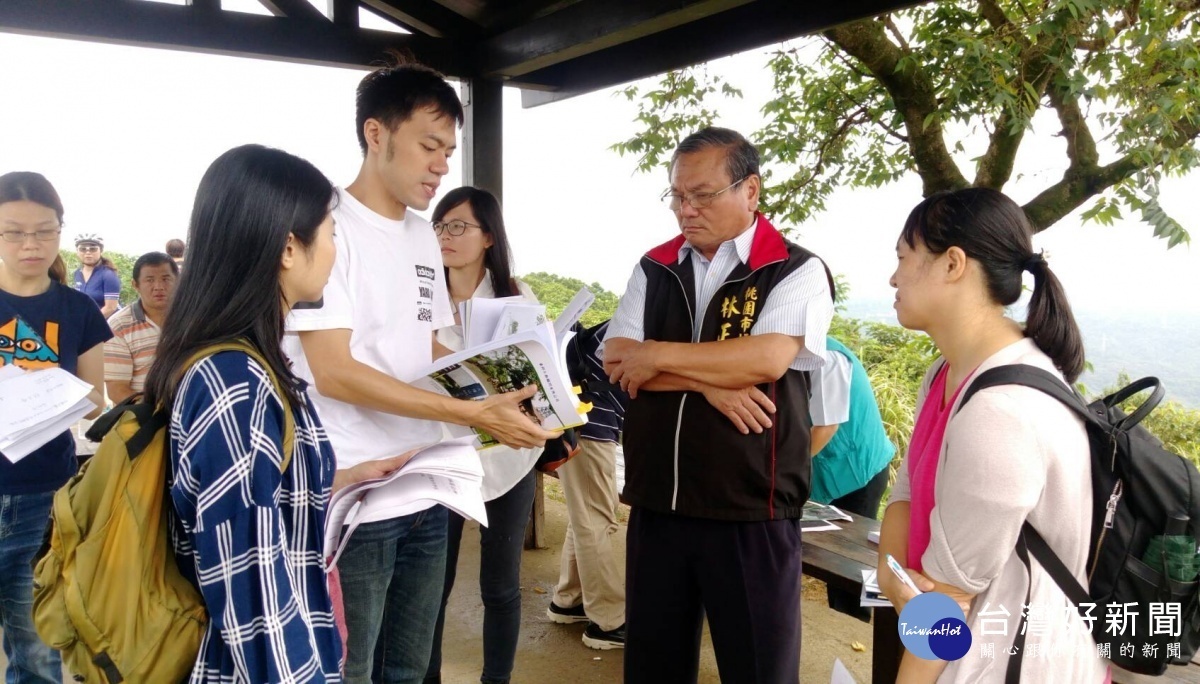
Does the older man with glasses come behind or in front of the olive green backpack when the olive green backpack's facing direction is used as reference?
behind

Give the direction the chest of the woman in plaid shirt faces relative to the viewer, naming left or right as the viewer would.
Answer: facing to the right of the viewer

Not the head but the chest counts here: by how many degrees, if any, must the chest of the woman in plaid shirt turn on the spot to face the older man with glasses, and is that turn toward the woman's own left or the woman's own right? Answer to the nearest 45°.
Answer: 0° — they already face them

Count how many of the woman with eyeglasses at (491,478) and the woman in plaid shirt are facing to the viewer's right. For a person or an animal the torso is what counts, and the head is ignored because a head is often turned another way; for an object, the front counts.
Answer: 1

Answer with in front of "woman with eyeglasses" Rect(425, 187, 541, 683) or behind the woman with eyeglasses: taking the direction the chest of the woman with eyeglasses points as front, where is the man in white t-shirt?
in front

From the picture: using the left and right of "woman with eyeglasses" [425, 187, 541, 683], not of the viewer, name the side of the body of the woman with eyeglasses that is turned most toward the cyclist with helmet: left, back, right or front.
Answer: right

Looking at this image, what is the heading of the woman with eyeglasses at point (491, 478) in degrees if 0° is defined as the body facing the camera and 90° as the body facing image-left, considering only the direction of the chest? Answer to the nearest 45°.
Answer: approximately 45°

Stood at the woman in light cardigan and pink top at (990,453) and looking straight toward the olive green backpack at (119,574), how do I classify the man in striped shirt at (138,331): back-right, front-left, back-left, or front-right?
front-right

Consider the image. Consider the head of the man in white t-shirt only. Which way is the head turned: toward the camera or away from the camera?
toward the camera

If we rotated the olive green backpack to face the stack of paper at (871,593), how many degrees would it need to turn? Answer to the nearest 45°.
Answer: approximately 180°
